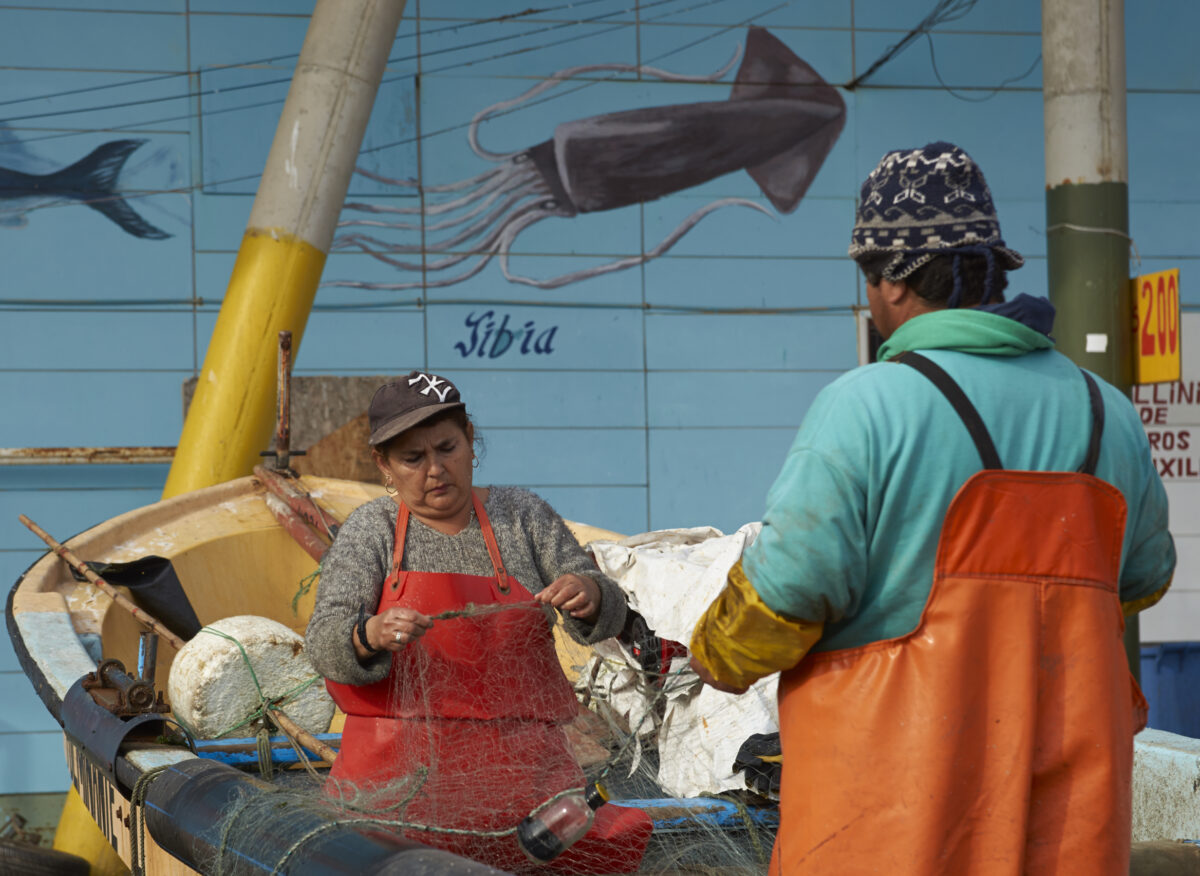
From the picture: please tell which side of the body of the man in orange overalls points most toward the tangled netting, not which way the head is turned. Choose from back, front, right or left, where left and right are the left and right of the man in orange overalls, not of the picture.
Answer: front

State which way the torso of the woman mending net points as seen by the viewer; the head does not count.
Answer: toward the camera

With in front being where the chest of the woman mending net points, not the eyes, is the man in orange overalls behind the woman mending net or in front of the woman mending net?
in front

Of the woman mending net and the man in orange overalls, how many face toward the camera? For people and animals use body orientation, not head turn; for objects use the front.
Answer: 1

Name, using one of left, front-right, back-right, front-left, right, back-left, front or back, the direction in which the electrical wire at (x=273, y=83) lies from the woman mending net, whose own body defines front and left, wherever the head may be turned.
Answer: back

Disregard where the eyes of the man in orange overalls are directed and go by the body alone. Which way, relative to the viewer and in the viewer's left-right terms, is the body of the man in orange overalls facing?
facing away from the viewer and to the left of the viewer

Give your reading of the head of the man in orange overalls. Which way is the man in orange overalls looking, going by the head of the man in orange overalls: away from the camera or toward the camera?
away from the camera

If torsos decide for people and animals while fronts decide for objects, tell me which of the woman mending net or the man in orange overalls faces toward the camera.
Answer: the woman mending net

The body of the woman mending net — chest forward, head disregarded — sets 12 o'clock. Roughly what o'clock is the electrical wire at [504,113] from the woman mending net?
The electrical wire is roughly at 6 o'clock from the woman mending net.

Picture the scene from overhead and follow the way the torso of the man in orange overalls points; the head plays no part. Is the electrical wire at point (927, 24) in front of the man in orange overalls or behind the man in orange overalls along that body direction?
in front

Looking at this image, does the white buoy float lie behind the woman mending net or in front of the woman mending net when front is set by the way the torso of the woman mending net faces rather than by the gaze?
behind

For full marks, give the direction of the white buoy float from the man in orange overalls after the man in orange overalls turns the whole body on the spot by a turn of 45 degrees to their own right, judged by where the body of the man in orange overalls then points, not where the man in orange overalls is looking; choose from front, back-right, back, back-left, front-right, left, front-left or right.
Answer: front-left
